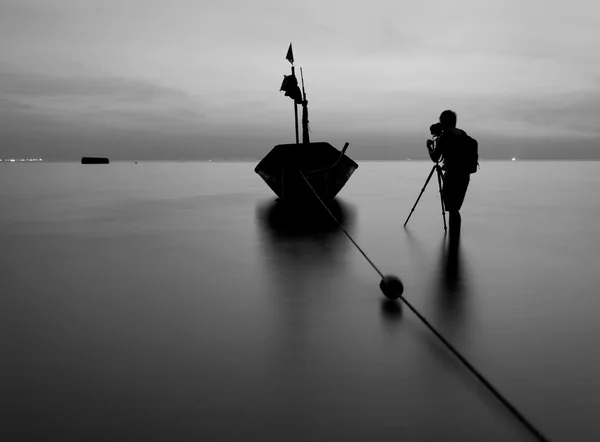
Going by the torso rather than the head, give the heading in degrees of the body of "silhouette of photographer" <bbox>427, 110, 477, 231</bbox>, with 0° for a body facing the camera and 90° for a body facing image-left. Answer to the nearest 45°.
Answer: approximately 90°

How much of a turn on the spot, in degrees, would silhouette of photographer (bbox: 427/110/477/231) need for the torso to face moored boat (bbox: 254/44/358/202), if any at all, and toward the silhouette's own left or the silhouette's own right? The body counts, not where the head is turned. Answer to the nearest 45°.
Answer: approximately 45° to the silhouette's own right

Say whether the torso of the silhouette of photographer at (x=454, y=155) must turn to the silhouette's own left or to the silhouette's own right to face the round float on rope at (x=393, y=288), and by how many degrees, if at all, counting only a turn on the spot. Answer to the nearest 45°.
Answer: approximately 90° to the silhouette's own left
